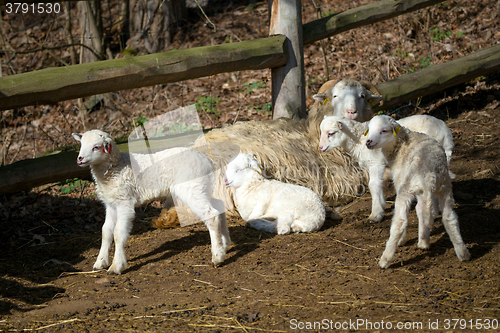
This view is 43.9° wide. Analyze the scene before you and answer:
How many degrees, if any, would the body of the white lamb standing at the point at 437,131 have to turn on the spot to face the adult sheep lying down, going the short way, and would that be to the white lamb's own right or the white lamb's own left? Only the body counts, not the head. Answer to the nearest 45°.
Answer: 0° — it already faces it

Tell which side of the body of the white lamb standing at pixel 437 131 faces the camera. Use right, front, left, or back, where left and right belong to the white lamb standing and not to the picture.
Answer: left

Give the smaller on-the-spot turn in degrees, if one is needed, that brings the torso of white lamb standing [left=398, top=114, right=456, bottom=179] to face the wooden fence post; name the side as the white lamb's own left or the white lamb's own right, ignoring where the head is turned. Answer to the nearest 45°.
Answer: approximately 45° to the white lamb's own right

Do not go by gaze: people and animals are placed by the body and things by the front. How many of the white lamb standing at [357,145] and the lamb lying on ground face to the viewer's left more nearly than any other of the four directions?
2

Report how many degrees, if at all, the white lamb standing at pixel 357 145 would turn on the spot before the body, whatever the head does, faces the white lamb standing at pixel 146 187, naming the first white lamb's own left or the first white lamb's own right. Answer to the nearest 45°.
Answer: approximately 45° to the first white lamb's own left

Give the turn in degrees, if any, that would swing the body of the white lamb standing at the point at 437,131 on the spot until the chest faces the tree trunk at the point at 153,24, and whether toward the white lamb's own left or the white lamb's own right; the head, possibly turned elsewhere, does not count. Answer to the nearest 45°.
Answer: approximately 45° to the white lamb's own right

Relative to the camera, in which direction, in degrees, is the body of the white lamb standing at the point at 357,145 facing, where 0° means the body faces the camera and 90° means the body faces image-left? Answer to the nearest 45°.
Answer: approximately 90°

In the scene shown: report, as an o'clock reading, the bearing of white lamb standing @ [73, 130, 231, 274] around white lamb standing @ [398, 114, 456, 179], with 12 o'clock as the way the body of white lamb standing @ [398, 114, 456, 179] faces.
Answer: white lamb standing @ [73, 130, 231, 274] is roughly at 11 o'clock from white lamb standing @ [398, 114, 456, 179].

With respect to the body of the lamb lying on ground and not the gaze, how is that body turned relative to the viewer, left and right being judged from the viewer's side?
facing to the left of the viewer
